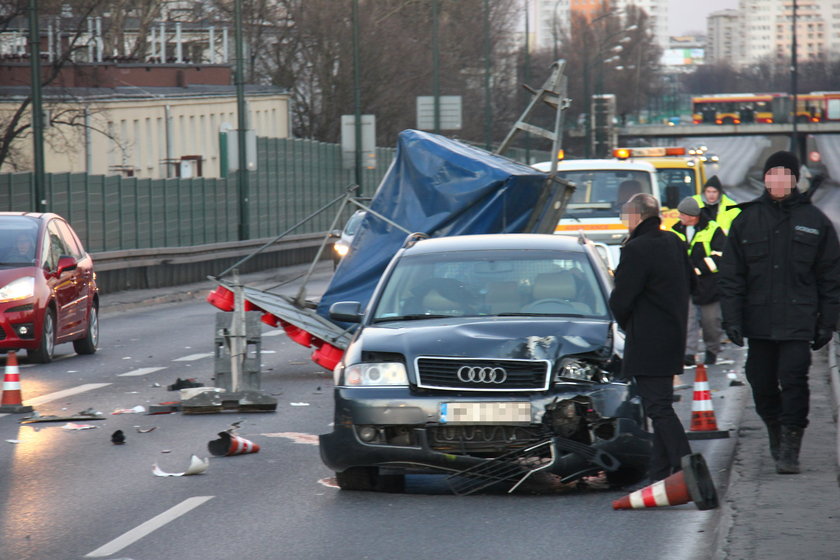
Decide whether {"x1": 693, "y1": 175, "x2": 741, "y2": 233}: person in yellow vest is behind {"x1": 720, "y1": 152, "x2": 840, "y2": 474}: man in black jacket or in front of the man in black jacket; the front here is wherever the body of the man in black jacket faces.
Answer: behind

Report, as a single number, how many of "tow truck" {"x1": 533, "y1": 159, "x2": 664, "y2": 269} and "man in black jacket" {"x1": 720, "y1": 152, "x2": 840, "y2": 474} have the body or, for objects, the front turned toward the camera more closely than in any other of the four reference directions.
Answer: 2

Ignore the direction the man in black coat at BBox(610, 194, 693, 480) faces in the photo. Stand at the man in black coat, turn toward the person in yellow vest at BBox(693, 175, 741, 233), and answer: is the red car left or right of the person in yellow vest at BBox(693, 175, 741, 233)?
left

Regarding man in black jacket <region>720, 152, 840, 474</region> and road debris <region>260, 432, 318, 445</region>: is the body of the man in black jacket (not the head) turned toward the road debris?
no

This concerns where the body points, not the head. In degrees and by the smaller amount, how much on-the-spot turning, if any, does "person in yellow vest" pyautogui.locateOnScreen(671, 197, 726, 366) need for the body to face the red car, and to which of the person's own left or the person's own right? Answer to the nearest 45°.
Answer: approximately 45° to the person's own right

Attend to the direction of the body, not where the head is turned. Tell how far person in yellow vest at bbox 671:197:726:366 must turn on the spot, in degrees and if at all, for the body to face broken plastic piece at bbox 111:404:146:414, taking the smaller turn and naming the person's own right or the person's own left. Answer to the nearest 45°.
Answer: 0° — they already face it

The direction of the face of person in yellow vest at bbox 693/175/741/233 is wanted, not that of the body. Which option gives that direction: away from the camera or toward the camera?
toward the camera

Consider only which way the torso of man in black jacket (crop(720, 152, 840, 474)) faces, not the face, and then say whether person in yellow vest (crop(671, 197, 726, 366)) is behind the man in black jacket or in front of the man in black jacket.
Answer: behind

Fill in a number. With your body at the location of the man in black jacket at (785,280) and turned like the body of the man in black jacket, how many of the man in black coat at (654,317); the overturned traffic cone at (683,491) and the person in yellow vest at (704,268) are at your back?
1

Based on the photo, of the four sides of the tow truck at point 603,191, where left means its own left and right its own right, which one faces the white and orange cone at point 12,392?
front

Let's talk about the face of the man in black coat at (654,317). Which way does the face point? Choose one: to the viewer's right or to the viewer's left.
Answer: to the viewer's left

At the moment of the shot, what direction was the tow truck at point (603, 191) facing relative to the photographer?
facing the viewer

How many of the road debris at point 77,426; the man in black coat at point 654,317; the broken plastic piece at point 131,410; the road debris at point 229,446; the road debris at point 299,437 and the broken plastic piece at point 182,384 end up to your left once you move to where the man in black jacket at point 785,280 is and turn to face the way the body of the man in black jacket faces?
0

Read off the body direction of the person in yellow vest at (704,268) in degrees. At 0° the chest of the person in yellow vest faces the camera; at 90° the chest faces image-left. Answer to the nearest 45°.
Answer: approximately 45°

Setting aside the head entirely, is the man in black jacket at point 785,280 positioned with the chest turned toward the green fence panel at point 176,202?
no

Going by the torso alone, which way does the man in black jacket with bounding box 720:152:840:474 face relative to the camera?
toward the camera
